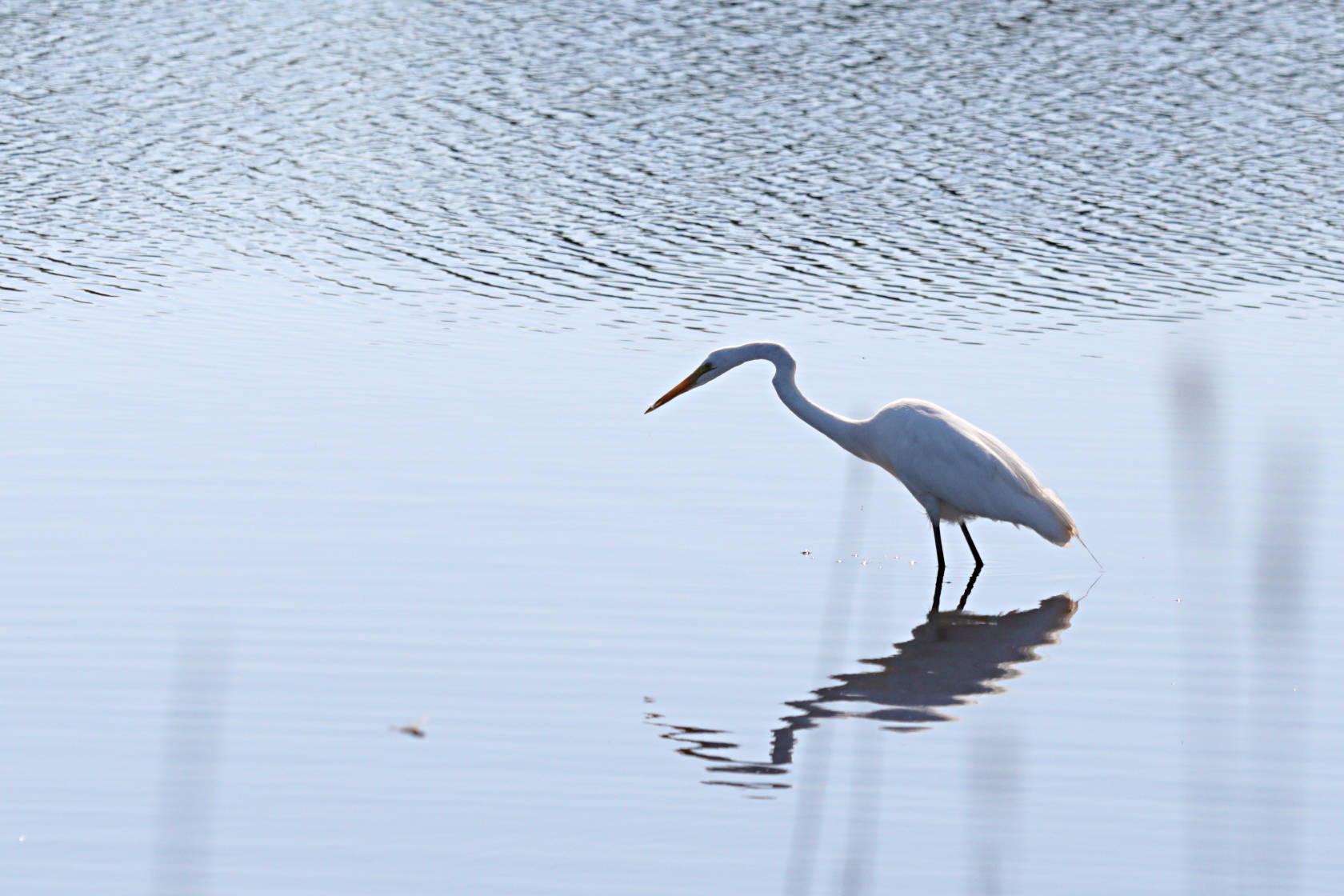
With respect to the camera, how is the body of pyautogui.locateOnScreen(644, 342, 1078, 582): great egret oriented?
to the viewer's left
